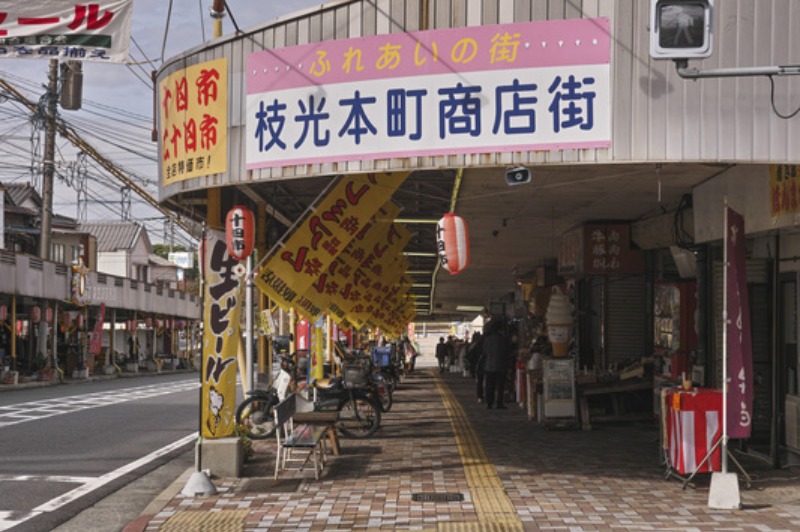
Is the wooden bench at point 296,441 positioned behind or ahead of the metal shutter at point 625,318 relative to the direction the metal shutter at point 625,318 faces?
ahead

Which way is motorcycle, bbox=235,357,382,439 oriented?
to the viewer's left

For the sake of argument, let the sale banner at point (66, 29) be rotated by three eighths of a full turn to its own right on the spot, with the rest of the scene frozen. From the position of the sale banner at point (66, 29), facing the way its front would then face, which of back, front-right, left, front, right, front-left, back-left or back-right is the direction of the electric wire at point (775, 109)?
back

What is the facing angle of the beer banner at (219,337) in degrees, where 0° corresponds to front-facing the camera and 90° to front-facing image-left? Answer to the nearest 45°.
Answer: approximately 0°

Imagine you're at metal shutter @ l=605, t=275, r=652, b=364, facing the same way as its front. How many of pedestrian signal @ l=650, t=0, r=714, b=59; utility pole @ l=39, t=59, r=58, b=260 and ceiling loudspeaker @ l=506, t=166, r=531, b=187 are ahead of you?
2

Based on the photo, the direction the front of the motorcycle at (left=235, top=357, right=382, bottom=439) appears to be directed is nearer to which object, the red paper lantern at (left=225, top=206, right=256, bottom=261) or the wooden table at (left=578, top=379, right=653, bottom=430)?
the red paper lantern

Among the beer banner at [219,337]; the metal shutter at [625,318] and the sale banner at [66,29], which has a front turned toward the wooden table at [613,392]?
the metal shutter

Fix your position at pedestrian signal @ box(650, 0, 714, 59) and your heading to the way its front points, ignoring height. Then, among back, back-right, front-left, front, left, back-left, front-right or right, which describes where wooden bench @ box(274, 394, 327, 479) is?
back-right
